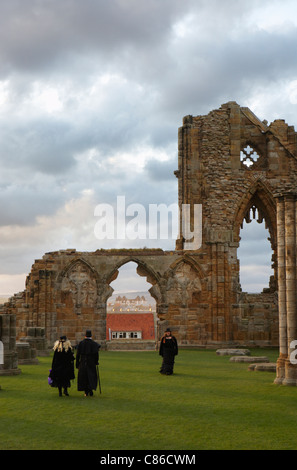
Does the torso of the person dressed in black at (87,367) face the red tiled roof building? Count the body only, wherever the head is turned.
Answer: yes

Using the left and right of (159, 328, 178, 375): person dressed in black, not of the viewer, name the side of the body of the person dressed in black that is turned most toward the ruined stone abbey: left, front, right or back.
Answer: back

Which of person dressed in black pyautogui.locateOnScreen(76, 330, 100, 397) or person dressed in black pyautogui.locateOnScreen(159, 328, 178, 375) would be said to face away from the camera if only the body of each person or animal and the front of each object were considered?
person dressed in black pyautogui.locateOnScreen(76, 330, 100, 397)

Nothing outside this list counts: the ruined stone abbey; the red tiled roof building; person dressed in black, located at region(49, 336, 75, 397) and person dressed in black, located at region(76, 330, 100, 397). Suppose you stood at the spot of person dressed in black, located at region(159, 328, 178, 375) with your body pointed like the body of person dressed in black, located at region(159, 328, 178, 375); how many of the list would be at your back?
2

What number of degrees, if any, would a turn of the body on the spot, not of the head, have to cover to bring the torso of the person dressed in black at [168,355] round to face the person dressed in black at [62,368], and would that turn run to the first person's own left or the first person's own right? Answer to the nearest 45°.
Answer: approximately 45° to the first person's own right

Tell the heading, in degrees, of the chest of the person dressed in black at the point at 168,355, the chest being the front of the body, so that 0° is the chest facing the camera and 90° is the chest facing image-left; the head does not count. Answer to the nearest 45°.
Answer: approximately 0°

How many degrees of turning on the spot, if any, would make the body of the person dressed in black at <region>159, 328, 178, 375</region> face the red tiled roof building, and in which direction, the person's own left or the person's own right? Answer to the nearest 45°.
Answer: approximately 180°

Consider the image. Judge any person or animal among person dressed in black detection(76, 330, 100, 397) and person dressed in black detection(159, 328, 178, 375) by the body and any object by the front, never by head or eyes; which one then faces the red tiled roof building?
person dressed in black detection(76, 330, 100, 397)

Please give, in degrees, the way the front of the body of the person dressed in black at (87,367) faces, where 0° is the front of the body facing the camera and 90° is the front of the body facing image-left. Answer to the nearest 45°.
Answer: approximately 180°

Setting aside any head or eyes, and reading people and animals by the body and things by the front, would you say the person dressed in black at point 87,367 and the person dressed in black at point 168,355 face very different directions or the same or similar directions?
very different directions
